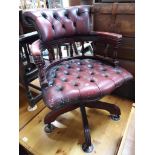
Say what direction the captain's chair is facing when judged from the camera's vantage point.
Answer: facing the viewer and to the right of the viewer
